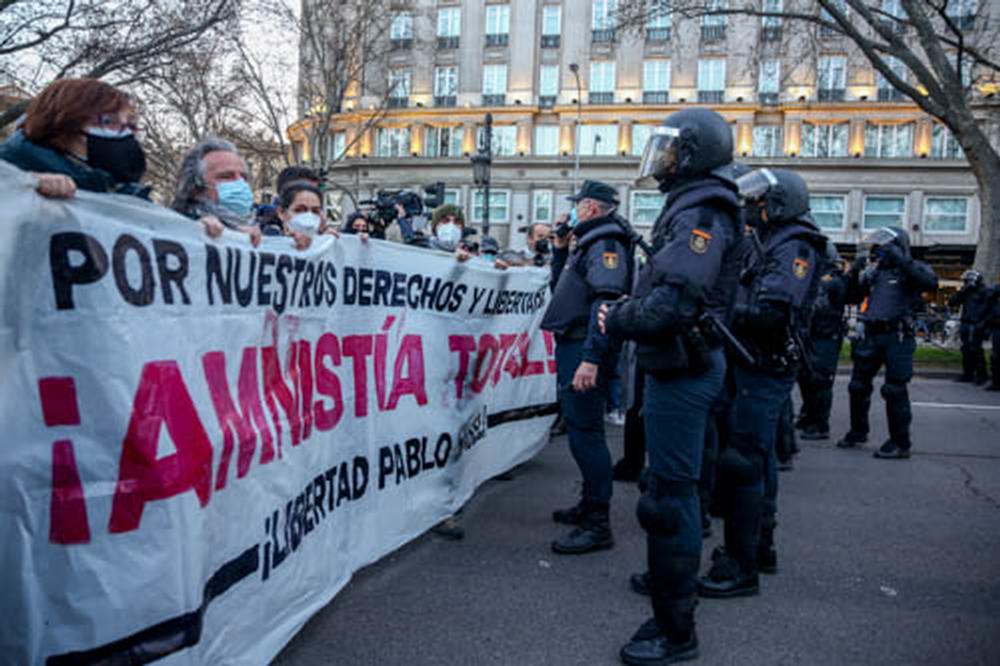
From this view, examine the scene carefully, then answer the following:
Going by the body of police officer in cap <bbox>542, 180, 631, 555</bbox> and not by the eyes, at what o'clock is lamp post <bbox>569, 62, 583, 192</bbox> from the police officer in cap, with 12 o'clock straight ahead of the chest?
The lamp post is roughly at 3 o'clock from the police officer in cap.

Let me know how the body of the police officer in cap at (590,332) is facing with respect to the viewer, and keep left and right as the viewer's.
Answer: facing to the left of the viewer

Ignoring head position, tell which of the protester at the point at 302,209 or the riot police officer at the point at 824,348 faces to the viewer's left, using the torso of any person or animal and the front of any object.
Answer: the riot police officer

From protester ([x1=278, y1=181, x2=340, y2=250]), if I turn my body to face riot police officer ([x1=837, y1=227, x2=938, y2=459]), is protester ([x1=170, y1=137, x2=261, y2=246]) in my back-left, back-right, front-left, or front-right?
back-right

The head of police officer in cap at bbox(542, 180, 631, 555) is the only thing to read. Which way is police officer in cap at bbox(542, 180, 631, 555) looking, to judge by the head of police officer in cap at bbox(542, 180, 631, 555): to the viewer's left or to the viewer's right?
to the viewer's left

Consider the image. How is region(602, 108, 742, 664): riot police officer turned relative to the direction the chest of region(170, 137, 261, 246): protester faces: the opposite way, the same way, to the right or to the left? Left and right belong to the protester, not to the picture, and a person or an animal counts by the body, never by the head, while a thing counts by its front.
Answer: the opposite way

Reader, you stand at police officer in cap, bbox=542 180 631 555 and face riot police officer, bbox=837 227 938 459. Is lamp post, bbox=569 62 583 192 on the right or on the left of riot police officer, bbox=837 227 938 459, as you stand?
left

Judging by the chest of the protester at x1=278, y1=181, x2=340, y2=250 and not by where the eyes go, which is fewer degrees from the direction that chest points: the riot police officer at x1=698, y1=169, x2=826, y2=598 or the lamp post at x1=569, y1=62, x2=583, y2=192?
the riot police officer

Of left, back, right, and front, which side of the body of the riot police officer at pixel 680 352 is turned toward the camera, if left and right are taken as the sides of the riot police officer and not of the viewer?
left

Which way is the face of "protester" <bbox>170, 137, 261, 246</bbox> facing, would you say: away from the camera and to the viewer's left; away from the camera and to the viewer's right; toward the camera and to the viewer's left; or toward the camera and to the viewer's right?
toward the camera and to the viewer's right

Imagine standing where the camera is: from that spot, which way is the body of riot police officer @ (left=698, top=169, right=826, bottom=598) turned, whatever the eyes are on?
to the viewer's left
